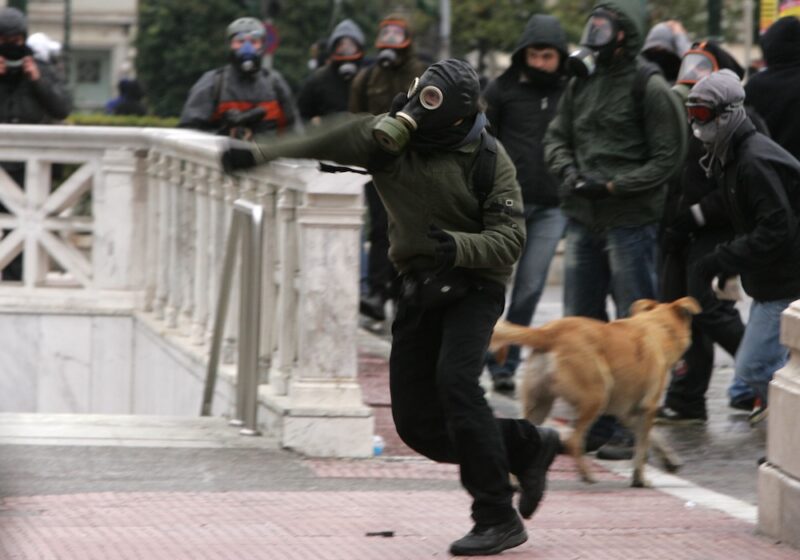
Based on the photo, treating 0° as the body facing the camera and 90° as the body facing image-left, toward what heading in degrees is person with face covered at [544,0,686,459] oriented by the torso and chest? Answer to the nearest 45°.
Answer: approximately 45°

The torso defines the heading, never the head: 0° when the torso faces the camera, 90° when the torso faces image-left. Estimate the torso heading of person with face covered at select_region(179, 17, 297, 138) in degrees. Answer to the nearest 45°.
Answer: approximately 0°

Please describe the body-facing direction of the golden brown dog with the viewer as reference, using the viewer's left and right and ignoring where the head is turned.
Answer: facing away from the viewer and to the right of the viewer

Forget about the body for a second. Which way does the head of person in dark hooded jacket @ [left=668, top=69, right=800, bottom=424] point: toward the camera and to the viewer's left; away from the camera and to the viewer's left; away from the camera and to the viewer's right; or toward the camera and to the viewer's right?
toward the camera and to the viewer's left

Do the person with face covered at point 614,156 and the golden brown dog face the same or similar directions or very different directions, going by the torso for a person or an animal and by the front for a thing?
very different directions

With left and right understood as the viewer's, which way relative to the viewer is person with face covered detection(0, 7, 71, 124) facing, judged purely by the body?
facing the viewer

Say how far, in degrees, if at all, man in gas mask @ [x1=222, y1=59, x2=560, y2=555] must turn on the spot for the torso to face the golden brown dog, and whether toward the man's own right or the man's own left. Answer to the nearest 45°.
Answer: approximately 180°

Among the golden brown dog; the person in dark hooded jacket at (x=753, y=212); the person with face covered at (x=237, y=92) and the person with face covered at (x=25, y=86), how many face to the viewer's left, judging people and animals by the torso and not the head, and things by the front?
1

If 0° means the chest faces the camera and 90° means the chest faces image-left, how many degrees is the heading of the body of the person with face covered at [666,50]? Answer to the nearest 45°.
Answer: approximately 45°

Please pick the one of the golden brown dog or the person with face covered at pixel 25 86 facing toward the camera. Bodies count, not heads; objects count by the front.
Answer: the person with face covered

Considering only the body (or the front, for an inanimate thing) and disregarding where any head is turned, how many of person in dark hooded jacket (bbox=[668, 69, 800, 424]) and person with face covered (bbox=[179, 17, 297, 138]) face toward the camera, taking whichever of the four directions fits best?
1

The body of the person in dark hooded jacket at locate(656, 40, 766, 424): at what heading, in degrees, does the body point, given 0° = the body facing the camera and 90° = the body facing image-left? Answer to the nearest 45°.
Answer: approximately 45°

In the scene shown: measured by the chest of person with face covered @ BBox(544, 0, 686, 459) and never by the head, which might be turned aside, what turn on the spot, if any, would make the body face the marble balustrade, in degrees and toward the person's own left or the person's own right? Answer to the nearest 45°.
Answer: approximately 90° to the person's own right

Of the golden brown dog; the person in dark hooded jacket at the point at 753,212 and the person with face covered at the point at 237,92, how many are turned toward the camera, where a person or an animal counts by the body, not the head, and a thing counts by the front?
1

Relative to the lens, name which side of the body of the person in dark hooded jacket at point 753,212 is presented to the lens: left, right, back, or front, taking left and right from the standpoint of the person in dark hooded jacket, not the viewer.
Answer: left
